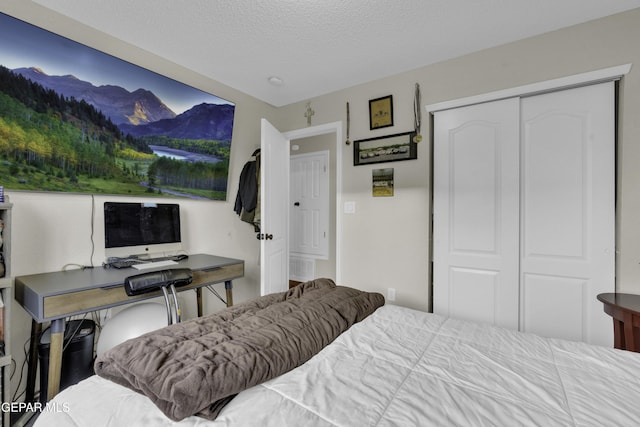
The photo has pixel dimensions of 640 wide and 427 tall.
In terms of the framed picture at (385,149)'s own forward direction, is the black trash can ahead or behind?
ahead

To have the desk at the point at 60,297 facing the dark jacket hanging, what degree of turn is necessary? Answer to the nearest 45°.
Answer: approximately 90° to its left

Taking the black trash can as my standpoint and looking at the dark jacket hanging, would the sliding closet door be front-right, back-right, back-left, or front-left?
front-right

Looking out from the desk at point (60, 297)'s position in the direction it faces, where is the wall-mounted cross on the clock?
The wall-mounted cross is roughly at 10 o'clock from the desk.

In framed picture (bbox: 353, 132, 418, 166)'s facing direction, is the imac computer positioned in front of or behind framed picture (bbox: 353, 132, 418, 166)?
in front

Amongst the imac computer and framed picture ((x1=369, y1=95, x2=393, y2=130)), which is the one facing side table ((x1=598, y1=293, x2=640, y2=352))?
the imac computer

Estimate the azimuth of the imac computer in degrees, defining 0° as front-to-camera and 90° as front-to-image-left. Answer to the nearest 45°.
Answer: approximately 315°

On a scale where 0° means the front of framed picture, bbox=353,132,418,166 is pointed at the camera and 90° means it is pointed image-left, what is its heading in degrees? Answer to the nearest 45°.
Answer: approximately 45°

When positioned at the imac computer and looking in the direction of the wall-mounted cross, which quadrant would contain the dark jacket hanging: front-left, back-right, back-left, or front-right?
front-left

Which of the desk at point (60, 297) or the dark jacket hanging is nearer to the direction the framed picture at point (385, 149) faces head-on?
the desk

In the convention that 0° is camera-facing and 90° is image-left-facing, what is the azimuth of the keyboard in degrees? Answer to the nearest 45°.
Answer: approximately 315°

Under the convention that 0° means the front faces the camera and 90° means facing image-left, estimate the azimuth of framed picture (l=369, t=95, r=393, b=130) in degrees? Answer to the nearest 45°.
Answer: approximately 45°

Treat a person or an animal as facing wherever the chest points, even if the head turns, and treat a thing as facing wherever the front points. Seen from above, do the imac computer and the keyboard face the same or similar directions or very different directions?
same or similar directions

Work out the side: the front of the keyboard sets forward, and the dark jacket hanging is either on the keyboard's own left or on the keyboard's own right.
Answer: on the keyboard's own left

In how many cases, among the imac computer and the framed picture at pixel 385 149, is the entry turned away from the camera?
0

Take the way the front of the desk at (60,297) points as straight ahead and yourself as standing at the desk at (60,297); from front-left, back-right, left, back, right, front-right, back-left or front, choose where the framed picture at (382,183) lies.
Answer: front-left

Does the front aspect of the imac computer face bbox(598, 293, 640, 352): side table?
yes

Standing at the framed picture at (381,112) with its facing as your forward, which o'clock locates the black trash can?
The black trash can is roughly at 12 o'clock from the framed picture.

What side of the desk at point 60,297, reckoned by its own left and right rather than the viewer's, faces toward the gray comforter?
front
